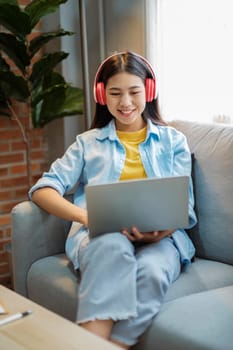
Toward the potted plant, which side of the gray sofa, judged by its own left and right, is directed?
right

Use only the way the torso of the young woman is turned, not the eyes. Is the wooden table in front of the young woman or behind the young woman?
in front

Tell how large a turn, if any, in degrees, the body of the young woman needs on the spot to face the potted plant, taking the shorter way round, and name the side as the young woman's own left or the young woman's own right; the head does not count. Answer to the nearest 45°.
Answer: approximately 135° to the young woman's own right

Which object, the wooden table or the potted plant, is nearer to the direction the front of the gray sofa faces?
the wooden table

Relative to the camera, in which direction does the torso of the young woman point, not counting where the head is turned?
toward the camera

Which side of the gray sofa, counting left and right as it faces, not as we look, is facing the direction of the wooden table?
front

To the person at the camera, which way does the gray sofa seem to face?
facing the viewer and to the left of the viewer
